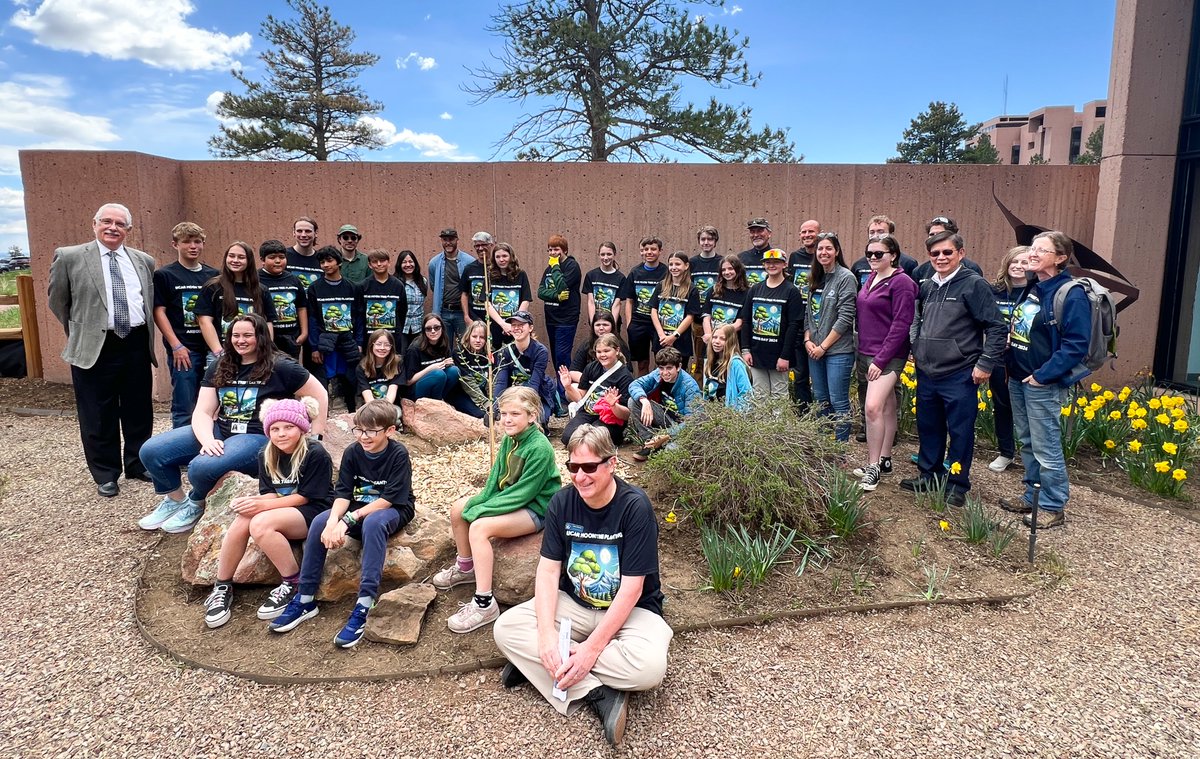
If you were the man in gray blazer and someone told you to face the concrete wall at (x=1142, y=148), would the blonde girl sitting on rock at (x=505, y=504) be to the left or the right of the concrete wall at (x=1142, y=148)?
right

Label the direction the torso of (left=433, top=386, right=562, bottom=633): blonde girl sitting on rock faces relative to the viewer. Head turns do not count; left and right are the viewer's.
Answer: facing the viewer and to the left of the viewer

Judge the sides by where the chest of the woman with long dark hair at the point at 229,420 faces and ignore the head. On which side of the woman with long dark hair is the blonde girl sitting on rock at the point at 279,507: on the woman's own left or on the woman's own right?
on the woman's own left

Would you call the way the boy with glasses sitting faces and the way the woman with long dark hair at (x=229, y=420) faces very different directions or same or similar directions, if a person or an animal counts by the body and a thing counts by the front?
same or similar directions

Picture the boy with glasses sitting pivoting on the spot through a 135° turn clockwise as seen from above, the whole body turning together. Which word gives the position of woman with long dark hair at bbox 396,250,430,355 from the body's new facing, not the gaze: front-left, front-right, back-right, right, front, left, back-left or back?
front

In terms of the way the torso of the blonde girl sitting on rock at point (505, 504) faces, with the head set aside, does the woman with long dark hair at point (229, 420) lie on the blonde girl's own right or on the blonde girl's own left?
on the blonde girl's own right

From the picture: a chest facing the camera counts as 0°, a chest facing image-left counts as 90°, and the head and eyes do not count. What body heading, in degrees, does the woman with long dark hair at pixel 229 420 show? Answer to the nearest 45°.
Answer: approximately 45°

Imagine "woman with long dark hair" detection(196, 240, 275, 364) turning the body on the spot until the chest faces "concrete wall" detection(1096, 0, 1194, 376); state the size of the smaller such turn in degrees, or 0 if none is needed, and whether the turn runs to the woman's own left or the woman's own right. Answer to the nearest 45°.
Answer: approximately 90° to the woman's own left

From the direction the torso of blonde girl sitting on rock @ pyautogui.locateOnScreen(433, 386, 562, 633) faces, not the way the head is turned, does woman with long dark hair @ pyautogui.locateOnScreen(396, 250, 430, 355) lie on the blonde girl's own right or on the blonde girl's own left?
on the blonde girl's own right

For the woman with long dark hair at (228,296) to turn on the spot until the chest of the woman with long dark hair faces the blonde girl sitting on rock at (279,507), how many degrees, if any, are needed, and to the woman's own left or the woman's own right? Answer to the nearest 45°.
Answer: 0° — they already face them

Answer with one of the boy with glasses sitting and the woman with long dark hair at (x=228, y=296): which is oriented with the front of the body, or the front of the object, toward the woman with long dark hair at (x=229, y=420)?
the woman with long dark hair at (x=228, y=296)

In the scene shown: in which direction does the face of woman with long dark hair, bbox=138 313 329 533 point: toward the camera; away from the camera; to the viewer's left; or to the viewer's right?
toward the camera

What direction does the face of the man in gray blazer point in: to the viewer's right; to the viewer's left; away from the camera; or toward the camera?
toward the camera

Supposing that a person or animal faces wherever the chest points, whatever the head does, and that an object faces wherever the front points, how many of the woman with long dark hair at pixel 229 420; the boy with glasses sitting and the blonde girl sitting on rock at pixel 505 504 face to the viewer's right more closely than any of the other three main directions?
0

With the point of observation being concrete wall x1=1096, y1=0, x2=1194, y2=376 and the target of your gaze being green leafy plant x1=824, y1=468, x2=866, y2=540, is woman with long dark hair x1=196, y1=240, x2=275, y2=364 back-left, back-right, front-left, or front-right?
front-right

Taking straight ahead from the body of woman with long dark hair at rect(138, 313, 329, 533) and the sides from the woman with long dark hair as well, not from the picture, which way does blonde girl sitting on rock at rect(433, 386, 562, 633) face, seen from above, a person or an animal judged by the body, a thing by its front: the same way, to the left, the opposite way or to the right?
the same way

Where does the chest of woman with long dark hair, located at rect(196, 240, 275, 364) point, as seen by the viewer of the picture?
toward the camera

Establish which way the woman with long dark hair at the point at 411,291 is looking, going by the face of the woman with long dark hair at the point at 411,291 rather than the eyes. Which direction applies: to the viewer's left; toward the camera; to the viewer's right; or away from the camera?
toward the camera
